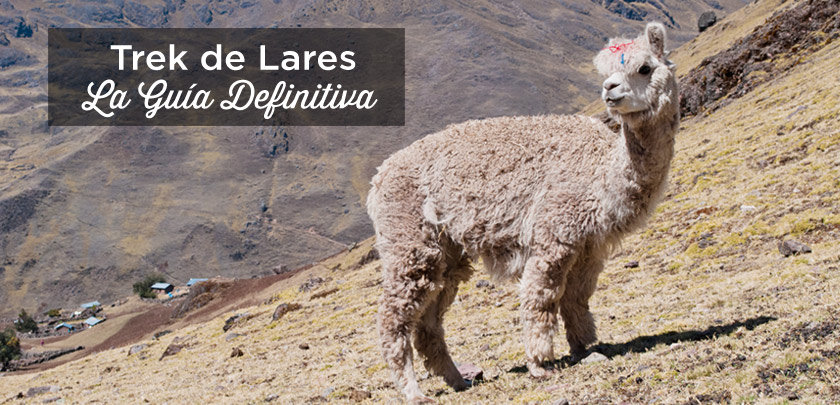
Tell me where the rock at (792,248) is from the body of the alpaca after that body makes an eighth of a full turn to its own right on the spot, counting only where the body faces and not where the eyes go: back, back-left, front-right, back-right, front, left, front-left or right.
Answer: left

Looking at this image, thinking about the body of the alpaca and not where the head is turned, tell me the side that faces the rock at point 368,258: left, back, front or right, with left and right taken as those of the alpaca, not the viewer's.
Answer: left

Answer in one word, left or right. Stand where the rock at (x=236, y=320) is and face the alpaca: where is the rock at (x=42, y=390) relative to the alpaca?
right

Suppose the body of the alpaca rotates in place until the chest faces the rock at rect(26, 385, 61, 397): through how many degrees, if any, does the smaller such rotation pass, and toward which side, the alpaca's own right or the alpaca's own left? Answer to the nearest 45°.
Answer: approximately 135° to the alpaca's own left

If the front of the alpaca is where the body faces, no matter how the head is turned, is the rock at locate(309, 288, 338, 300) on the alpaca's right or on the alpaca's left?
on the alpaca's left

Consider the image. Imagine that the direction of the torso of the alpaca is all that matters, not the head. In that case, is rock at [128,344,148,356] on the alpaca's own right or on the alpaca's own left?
on the alpaca's own left

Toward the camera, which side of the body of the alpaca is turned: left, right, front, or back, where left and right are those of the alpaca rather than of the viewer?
right

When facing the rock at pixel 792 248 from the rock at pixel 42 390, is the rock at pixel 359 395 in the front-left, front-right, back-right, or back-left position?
front-right

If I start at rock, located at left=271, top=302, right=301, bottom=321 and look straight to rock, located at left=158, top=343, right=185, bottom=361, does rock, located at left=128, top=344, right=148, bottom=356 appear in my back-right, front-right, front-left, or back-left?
front-right

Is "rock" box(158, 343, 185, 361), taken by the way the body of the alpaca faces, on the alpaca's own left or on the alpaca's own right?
on the alpaca's own left
